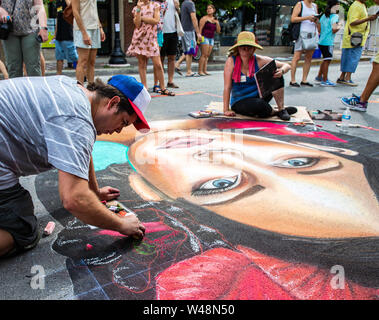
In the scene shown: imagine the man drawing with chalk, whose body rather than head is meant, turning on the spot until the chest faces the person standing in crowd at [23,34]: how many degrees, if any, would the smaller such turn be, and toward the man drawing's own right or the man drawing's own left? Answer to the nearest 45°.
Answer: approximately 90° to the man drawing's own left

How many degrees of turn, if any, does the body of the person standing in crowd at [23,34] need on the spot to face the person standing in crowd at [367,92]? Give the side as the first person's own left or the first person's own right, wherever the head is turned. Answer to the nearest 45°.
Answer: approximately 90° to the first person's own left

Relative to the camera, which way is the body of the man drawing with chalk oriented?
to the viewer's right

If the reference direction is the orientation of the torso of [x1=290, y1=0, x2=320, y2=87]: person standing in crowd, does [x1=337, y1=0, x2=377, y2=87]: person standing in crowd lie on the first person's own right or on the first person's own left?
on the first person's own left

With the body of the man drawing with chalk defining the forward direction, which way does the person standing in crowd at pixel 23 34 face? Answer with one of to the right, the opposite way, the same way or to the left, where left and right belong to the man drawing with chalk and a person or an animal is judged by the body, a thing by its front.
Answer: to the right

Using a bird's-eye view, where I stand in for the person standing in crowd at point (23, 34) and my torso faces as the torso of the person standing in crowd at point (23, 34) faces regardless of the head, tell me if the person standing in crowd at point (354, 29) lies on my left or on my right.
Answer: on my left
